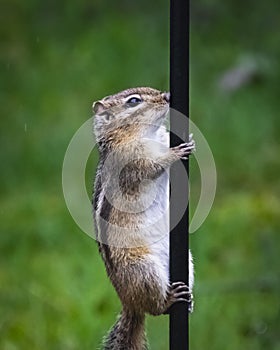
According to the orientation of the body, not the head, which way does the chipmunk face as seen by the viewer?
to the viewer's right
